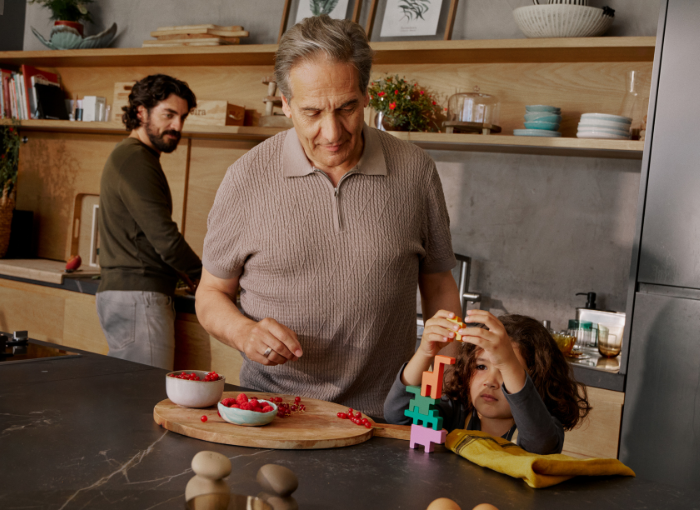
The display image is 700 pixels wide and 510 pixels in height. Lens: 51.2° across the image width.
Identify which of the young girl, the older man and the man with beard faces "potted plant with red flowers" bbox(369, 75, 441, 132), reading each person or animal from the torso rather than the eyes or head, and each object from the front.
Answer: the man with beard

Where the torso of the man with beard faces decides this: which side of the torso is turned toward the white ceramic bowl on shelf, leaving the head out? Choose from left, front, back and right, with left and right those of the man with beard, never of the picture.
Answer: front

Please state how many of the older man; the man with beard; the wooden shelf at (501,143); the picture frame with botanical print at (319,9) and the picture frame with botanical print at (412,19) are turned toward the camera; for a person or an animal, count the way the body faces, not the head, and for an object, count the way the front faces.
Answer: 4

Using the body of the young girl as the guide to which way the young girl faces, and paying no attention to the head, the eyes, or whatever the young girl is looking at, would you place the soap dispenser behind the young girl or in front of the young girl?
behind

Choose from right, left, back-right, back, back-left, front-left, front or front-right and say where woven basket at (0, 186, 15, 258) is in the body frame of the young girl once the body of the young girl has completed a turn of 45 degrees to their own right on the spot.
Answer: front-right

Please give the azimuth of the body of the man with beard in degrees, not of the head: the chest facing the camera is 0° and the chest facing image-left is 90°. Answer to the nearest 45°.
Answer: approximately 270°

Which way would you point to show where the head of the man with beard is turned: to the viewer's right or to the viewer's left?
to the viewer's right

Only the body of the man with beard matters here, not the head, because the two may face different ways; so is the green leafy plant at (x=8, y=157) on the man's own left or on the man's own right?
on the man's own left

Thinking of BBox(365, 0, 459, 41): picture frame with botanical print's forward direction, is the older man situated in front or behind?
in front

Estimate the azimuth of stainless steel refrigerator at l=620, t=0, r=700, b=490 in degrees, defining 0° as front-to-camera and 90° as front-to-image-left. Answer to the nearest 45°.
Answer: approximately 45°
